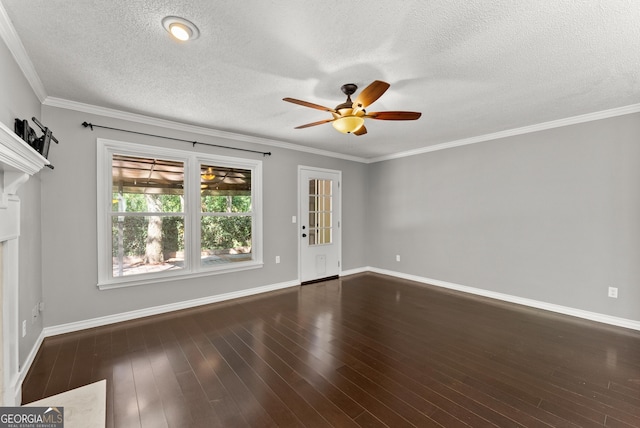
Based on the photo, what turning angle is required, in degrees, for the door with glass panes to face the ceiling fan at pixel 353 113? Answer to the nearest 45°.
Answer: approximately 45° to its right

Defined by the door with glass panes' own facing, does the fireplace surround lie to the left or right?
on its right

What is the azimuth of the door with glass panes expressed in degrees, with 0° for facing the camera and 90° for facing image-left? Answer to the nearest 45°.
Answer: approximately 315°

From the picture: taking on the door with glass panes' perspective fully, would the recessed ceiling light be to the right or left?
on its right

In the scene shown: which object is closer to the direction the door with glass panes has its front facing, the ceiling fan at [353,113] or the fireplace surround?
the ceiling fan
